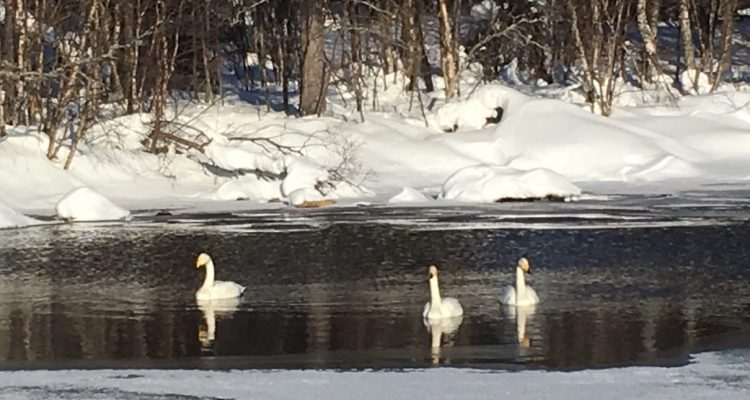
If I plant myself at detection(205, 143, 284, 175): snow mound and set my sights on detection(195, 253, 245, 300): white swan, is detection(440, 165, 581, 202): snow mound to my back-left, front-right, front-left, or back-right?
front-left

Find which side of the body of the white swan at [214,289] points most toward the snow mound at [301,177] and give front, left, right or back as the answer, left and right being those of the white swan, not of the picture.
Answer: right

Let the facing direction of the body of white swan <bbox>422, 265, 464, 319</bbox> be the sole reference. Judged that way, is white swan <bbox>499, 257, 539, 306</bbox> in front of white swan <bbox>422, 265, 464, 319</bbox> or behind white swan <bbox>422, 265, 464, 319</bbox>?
behind

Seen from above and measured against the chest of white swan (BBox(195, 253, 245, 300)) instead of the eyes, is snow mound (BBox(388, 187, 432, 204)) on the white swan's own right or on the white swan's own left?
on the white swan's own right

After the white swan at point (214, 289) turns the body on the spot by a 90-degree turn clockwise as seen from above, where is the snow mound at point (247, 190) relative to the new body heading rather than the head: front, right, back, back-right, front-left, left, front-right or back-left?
front

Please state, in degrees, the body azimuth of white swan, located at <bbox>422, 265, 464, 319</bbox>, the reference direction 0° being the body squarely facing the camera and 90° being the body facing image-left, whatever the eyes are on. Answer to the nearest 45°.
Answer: approximately 45°

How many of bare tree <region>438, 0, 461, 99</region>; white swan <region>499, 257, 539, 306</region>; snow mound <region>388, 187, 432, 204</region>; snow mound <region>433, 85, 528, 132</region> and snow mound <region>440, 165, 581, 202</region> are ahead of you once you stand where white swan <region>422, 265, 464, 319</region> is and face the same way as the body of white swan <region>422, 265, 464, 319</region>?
0

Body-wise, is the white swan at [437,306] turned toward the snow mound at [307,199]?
no

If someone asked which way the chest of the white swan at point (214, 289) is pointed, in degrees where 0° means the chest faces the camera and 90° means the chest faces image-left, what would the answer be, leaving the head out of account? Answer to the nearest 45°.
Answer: approximately 90°

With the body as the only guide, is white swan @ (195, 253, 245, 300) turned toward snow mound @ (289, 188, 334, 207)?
no

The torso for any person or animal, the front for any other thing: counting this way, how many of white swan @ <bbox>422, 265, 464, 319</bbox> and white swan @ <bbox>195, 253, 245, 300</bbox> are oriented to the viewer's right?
0

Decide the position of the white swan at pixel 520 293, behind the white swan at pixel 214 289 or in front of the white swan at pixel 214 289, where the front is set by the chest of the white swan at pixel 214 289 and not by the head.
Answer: behind

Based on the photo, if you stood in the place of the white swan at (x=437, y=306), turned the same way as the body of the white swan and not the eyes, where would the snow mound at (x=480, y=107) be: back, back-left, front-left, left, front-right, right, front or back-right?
back-right
